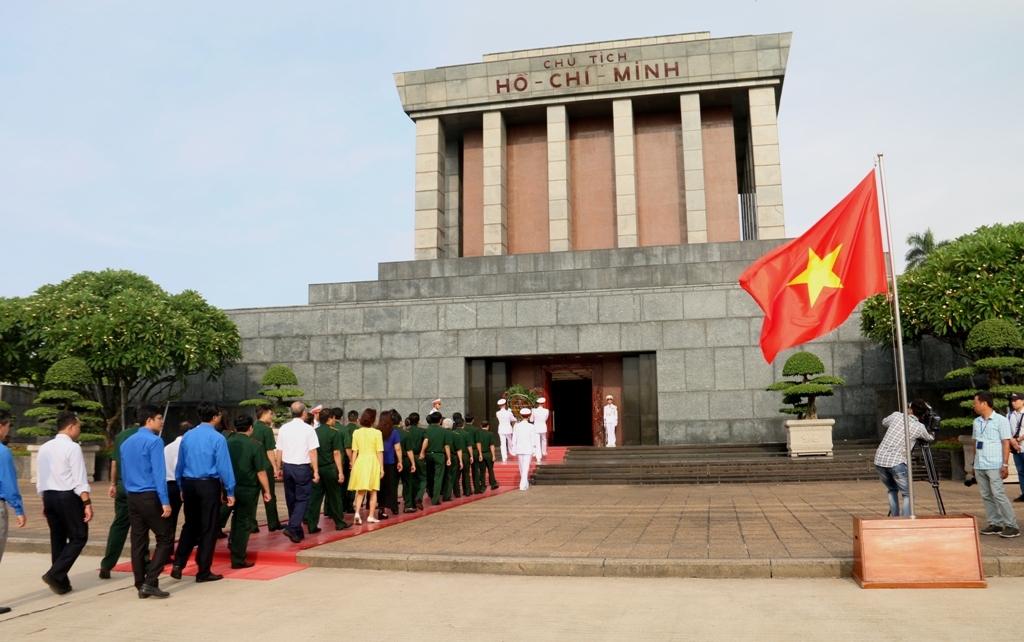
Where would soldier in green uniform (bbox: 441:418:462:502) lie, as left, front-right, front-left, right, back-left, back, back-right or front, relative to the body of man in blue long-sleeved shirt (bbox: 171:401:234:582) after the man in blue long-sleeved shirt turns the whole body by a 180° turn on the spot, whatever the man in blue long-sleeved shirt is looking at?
back

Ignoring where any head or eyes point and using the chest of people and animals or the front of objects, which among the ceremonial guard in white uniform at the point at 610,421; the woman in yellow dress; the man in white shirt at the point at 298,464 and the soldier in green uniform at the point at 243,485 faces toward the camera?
the ceremonial guard in white uniform

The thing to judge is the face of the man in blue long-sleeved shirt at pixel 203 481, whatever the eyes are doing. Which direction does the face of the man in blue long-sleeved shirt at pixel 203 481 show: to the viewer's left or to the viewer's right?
to the viewer's right

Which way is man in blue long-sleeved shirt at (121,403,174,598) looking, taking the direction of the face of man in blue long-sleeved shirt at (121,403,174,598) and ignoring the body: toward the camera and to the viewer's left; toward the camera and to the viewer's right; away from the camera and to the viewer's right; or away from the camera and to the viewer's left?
away from the camera and to the viewer's right

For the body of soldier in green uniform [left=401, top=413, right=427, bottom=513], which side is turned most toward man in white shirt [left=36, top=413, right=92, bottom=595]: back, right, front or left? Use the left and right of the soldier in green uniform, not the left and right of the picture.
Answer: back

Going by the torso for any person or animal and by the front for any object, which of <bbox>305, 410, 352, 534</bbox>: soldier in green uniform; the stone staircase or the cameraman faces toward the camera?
the stone staircase

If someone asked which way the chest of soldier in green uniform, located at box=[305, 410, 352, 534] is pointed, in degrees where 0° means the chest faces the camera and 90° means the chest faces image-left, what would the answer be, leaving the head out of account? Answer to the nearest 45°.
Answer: approximately 225°

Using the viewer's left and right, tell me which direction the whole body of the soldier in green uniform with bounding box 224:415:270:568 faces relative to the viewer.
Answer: facing away from the viewer and to the right of the viewer

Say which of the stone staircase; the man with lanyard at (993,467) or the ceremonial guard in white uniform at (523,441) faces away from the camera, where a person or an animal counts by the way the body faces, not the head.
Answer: the ceremonial guard in white uniform

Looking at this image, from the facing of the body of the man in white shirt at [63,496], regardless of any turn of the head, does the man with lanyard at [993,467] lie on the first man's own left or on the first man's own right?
on the first man's own right

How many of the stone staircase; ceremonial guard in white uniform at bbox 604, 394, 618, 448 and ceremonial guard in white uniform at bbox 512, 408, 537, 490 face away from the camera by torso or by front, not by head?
1

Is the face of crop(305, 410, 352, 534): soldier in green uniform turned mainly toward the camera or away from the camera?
away from the camera

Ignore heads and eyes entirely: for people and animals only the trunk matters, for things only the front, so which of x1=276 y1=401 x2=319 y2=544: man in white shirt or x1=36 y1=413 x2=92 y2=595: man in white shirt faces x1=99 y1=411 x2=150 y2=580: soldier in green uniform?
x1=36 y1=413 x2=92 y2=595: man in white shirt

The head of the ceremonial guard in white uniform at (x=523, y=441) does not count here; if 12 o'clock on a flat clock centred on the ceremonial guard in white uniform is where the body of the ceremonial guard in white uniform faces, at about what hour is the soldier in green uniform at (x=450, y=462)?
The soldier in green uniform is roughly at 7 o'clock from the ceremonial guard in white uniform.

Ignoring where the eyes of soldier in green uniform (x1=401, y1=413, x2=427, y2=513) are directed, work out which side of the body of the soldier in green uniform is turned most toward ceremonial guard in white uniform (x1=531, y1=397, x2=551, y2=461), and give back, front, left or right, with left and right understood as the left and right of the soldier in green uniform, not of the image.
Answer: front

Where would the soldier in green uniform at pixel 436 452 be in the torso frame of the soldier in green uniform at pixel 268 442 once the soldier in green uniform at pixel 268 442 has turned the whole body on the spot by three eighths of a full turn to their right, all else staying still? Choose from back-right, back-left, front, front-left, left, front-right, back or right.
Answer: back-left

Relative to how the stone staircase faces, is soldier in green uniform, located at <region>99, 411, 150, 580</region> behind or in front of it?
in front

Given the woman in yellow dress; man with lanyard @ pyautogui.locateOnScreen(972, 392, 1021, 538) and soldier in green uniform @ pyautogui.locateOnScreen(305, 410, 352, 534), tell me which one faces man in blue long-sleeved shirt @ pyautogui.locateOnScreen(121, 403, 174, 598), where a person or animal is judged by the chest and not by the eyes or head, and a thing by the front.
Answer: the man with lanyard
